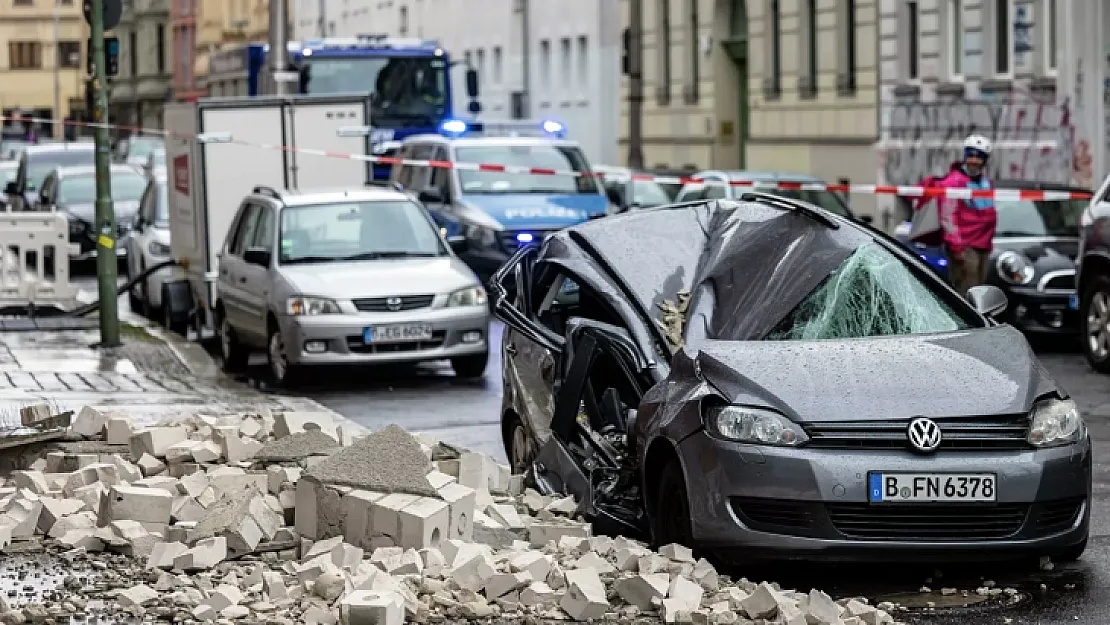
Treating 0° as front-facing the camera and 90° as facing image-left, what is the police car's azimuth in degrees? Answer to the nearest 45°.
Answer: approximately 315°

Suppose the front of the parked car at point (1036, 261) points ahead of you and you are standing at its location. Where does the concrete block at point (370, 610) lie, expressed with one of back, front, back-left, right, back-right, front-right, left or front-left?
front-right

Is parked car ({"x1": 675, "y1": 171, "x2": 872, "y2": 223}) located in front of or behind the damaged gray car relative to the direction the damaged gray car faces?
behind

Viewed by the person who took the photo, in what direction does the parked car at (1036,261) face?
facing the viewer and to the right of the viewer

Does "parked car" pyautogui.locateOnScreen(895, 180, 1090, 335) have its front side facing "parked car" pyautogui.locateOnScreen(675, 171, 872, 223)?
no

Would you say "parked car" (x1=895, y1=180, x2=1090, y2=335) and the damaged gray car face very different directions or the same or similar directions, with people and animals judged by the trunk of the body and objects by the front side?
same or similar directions

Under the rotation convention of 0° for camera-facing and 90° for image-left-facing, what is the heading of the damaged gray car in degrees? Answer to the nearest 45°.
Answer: approximately 315°

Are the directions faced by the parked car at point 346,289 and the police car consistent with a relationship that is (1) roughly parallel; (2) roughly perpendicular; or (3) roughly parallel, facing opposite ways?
roughly parallel

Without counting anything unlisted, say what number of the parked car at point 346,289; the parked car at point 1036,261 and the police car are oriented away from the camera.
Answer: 0

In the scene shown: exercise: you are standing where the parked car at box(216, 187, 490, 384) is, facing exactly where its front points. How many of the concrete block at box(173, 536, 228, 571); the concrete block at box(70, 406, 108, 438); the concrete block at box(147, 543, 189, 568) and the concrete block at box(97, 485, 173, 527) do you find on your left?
0

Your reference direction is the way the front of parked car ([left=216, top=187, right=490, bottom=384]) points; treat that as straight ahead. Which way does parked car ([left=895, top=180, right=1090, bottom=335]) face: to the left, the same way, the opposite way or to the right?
the same way

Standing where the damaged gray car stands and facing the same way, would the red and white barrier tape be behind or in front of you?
behind

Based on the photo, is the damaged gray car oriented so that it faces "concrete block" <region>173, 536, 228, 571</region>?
no

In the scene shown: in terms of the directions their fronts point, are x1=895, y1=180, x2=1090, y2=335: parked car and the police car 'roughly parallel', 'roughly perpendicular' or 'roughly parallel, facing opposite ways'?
roughly parallel

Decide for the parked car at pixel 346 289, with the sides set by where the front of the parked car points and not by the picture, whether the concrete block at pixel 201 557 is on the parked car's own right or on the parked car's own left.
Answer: on the parked car's own right

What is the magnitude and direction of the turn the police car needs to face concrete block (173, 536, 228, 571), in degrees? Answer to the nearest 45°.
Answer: approximately 45° to its right
